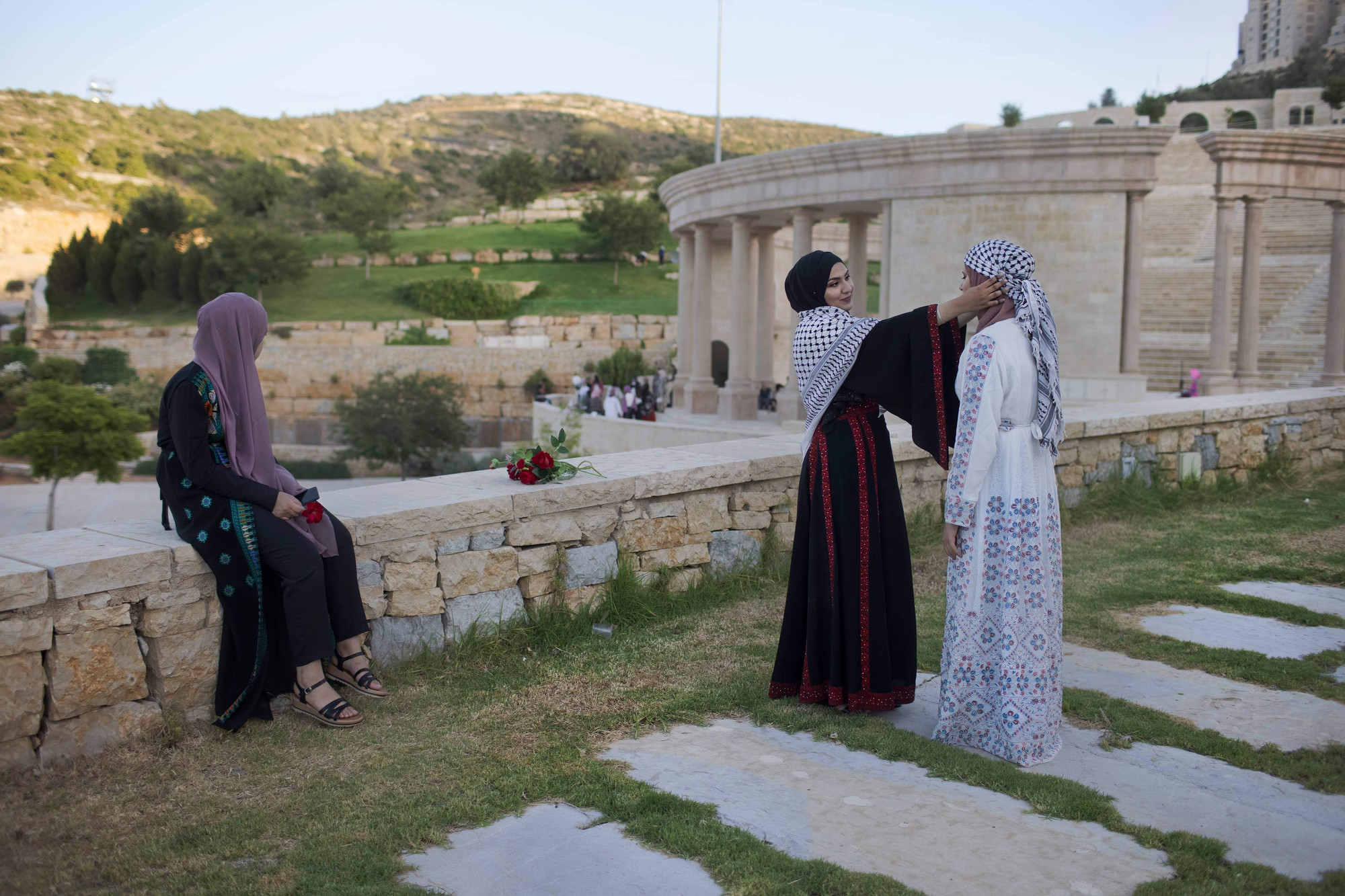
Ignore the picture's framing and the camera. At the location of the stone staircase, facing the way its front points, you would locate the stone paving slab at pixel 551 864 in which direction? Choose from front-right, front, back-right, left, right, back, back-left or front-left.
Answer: front

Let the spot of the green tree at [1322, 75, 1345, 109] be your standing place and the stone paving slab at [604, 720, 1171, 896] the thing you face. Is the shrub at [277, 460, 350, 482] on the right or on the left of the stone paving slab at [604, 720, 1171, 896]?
right

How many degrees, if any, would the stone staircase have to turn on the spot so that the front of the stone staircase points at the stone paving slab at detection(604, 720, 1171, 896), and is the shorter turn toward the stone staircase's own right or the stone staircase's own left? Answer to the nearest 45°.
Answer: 0° — it already faces it

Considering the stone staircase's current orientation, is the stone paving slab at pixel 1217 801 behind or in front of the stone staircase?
in front

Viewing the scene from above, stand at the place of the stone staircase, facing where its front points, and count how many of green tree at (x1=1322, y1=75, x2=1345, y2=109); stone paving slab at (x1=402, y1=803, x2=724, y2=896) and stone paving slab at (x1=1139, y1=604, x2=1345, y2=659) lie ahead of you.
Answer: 2

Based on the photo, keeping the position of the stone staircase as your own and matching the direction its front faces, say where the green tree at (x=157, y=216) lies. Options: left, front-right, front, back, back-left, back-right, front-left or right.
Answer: right

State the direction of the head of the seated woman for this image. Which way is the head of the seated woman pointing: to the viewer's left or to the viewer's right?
to the viewer's right

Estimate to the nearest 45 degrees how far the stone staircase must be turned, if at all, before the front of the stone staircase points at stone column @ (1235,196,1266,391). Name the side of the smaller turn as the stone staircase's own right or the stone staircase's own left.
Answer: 0° — it already faces it

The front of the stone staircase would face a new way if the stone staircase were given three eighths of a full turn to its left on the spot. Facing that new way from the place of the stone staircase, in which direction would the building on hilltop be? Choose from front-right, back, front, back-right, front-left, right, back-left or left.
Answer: front-left

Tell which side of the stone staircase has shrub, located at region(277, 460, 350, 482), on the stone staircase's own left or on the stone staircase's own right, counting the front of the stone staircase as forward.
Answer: on the stone staircase's own right

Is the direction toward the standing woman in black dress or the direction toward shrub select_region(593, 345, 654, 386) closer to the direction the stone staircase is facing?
the standing woman in black dress

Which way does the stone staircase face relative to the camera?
toward the camera

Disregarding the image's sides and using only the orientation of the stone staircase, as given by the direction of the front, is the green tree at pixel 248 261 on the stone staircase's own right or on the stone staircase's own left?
on the stone staircase's own right

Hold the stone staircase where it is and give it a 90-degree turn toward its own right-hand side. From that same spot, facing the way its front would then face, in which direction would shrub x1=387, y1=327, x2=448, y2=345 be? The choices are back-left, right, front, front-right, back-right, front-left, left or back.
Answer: front

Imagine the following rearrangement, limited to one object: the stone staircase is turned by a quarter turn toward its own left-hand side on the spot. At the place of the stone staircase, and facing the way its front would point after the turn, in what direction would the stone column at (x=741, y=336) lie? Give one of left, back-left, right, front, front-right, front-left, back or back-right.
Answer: back-right

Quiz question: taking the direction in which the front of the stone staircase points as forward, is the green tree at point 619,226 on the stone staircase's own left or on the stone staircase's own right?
on the stone staircase's own right

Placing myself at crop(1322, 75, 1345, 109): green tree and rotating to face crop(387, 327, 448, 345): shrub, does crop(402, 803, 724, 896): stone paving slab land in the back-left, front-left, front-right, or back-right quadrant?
front-left
